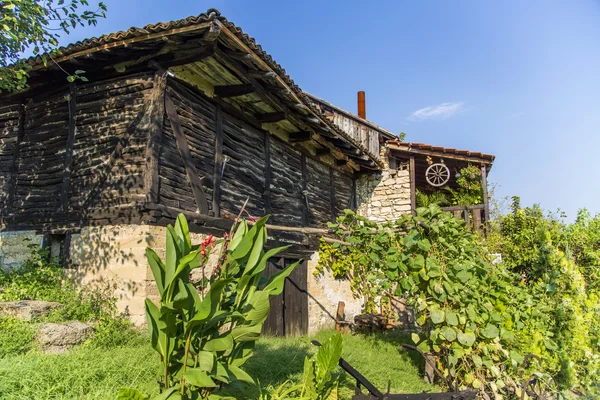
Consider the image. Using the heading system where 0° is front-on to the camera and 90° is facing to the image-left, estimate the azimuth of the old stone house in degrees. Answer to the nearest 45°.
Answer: approximately 315°

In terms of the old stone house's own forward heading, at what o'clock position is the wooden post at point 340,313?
The wooden post is roughly at 9 o'clock from the old stone house.

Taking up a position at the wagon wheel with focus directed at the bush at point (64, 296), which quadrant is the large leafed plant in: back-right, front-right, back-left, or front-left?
front-left

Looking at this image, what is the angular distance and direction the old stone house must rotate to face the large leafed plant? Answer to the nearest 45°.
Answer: approximately 45° to its right

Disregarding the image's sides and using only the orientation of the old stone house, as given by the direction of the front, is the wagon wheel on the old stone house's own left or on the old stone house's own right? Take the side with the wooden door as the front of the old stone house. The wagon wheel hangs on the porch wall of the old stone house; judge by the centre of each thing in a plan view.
on the old stone house's own left

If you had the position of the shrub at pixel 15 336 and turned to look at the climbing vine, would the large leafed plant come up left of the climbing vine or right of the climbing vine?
right

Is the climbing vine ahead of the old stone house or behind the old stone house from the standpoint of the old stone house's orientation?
ahead
